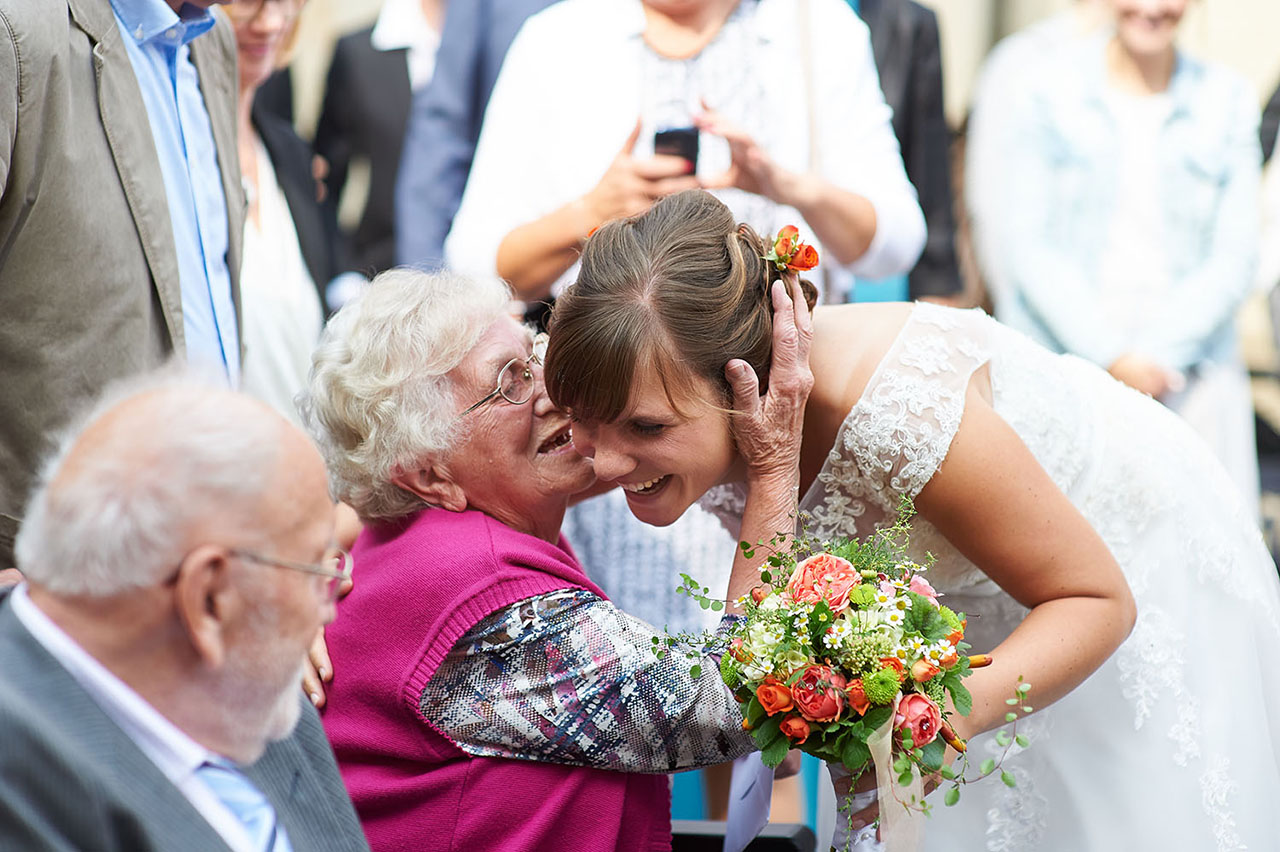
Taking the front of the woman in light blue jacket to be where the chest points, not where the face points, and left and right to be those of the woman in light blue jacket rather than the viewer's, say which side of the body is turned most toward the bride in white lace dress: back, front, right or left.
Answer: front

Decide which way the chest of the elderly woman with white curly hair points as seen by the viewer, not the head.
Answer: to the viewer's right

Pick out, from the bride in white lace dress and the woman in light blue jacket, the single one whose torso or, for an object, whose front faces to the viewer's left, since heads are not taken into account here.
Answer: the bride in white lace dress

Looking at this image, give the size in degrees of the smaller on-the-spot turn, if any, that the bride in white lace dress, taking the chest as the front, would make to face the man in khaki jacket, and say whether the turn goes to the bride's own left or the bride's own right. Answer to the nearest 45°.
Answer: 0° — they already face them

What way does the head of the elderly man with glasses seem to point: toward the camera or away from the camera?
away from the camera

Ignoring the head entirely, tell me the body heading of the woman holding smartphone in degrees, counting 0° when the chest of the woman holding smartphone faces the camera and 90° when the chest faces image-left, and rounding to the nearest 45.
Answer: approximately 0°

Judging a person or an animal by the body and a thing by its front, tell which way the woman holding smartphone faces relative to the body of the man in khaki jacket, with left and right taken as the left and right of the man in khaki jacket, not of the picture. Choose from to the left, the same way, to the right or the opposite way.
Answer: to the right

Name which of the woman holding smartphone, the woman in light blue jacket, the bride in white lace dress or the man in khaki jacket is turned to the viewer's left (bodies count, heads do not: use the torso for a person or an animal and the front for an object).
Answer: the bride in white lace dress

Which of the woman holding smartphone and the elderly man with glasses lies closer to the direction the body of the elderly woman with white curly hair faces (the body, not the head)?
the woman holding smartphone

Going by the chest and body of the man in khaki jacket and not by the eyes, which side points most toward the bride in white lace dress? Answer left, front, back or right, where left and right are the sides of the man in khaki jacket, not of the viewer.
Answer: front

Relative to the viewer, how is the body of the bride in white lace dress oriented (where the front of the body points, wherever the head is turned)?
to the viewer's left

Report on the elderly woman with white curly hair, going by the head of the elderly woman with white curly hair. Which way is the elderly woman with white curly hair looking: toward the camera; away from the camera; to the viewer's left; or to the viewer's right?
to the viewer's right

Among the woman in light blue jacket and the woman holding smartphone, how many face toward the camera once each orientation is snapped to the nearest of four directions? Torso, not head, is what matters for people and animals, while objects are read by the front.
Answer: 2

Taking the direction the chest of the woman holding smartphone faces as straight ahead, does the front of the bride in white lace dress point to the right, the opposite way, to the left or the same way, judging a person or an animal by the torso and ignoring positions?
to the right

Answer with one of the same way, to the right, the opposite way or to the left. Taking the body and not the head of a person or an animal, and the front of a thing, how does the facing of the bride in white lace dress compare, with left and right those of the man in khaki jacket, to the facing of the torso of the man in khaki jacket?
the opposite way
